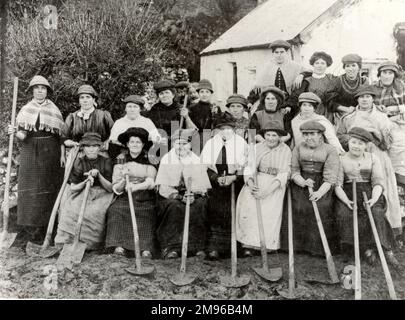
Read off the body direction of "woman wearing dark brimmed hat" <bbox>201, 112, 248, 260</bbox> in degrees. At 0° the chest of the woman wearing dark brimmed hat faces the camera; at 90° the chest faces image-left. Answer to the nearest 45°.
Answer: approximately 0°

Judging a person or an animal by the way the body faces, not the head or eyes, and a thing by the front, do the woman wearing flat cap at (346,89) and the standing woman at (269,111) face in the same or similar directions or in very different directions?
same or similar directions

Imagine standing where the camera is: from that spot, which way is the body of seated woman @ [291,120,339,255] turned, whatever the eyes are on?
toward the camera

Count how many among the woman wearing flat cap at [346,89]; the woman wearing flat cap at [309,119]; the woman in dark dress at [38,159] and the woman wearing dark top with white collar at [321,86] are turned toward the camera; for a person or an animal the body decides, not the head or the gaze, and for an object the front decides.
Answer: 4

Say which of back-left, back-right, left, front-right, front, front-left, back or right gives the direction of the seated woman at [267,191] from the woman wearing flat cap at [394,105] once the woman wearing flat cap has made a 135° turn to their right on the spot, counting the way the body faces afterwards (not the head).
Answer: left

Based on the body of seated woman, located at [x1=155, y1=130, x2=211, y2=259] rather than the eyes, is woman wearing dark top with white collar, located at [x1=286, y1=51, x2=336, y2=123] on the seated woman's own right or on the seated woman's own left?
on the seated woman's own left

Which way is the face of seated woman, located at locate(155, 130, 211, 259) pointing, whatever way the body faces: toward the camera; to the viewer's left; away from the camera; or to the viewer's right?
toward the camera

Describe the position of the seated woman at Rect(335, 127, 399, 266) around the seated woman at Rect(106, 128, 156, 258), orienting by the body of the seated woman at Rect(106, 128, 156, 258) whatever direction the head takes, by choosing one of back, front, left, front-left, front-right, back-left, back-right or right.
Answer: left

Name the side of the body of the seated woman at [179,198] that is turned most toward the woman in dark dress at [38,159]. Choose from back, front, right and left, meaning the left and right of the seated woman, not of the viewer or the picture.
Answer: right

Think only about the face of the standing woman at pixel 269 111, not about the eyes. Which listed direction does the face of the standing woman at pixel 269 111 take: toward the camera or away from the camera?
toward the camera

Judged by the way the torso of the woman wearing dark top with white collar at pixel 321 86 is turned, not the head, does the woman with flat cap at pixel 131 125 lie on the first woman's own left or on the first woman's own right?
on the first woman's own right

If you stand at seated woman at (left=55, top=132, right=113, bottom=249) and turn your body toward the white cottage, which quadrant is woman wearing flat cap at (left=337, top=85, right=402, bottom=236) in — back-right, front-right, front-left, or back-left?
front-right

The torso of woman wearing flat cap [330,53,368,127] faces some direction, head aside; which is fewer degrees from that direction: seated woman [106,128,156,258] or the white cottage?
the seated woman

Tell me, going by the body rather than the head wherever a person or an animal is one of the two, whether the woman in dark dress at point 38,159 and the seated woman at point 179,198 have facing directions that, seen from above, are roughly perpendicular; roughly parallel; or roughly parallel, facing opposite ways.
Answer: roughly parallel

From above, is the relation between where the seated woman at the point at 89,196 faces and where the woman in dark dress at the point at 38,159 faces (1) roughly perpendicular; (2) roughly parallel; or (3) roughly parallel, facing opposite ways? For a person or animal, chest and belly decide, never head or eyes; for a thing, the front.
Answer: roughly parallel

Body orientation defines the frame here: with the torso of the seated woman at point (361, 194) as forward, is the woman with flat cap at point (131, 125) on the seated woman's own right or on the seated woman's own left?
on the seated woman's own right
